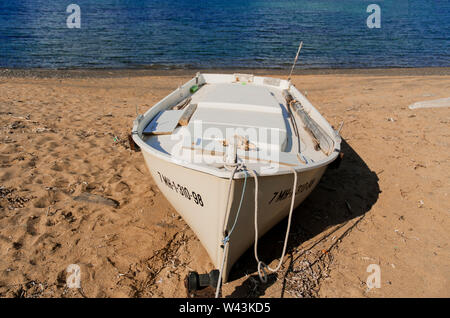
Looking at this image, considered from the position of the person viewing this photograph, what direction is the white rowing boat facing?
facing the viewer
